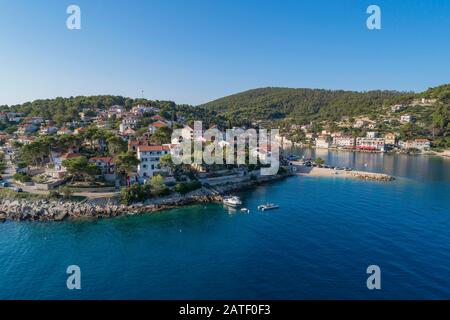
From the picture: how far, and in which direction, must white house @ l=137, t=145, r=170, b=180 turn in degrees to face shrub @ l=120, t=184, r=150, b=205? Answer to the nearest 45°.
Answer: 0° — it already faces it

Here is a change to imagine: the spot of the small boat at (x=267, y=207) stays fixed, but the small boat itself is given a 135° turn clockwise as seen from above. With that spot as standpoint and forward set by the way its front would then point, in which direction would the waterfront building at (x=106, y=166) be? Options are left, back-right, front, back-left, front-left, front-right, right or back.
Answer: front-right

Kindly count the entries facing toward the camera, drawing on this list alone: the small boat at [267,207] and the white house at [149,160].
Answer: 1

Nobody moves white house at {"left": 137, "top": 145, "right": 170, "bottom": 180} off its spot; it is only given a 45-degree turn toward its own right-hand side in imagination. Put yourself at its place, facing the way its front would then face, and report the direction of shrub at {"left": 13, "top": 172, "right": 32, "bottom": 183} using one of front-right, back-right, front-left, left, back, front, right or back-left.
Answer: front-right

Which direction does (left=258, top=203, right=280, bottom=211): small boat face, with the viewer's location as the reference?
facing to the right of the viewer

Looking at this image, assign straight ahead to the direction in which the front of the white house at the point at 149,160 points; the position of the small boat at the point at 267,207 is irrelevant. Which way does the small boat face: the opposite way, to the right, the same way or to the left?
to the left

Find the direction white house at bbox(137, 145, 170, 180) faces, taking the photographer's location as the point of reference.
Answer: facing the viewer

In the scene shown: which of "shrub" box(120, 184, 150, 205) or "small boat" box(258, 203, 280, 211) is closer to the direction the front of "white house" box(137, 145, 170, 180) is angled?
the shrub

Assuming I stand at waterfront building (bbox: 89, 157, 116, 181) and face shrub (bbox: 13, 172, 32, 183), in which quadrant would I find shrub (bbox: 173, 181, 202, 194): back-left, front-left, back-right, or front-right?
back-left

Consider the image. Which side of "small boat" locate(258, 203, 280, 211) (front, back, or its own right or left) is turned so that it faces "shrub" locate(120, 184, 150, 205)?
back

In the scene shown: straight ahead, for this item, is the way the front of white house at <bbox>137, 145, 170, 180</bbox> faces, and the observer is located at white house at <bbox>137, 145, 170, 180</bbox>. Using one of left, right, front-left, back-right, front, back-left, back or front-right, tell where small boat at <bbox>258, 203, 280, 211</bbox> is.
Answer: front-left

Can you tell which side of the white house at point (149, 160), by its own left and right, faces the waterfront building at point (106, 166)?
right
